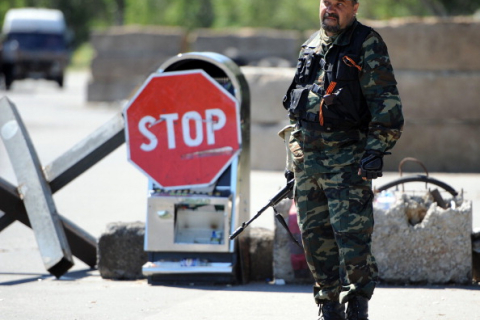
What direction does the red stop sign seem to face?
toward the camera

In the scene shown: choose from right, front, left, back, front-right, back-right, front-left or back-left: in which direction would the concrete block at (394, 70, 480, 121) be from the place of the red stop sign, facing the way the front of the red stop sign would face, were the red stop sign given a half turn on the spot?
front-right

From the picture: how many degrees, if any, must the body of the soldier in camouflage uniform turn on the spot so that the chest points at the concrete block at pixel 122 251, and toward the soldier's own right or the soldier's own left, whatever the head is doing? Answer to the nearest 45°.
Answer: approximately 90° to the soldier's own right

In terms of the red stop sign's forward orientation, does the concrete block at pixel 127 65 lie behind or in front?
behind

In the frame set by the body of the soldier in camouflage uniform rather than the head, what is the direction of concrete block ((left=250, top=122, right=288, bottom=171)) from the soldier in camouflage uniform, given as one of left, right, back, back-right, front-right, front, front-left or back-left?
back-right

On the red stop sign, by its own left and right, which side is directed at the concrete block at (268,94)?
back

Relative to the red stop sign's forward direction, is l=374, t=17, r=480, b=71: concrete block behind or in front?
behind

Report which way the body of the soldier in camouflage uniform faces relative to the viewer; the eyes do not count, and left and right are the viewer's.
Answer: facing the viewer and to the left of the viewer

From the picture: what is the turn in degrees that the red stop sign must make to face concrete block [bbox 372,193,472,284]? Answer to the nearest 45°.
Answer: approximately 90° to its left

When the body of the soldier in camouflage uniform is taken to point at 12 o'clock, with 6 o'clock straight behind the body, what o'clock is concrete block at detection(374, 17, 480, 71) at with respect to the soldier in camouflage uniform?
The concrete block is roughly at 5 o'clock from the soldier in camouflage uniform.

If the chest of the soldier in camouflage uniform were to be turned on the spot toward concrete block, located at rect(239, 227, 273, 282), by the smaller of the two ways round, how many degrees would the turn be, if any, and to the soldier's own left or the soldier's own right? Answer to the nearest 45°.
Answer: approximately 135° to the soldier's own right

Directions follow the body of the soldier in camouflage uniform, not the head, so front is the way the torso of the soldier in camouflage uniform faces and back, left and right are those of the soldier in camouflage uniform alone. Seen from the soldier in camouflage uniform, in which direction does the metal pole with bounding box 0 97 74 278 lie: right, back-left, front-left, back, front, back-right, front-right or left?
right

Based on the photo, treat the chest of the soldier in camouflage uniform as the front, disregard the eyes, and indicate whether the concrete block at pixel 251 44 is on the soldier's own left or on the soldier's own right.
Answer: on the soldier's own right

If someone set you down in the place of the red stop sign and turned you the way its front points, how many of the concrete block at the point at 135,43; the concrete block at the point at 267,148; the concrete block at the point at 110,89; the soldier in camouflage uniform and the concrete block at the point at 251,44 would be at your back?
4

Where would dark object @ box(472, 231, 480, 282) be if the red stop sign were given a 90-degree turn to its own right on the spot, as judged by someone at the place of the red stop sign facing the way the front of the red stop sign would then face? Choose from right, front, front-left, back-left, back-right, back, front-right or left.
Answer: back

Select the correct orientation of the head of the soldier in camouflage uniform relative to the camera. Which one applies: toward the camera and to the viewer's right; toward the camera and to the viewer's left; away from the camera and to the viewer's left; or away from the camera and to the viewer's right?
toward the camera and to the viewer's left

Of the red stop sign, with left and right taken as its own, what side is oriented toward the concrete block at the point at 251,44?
back
